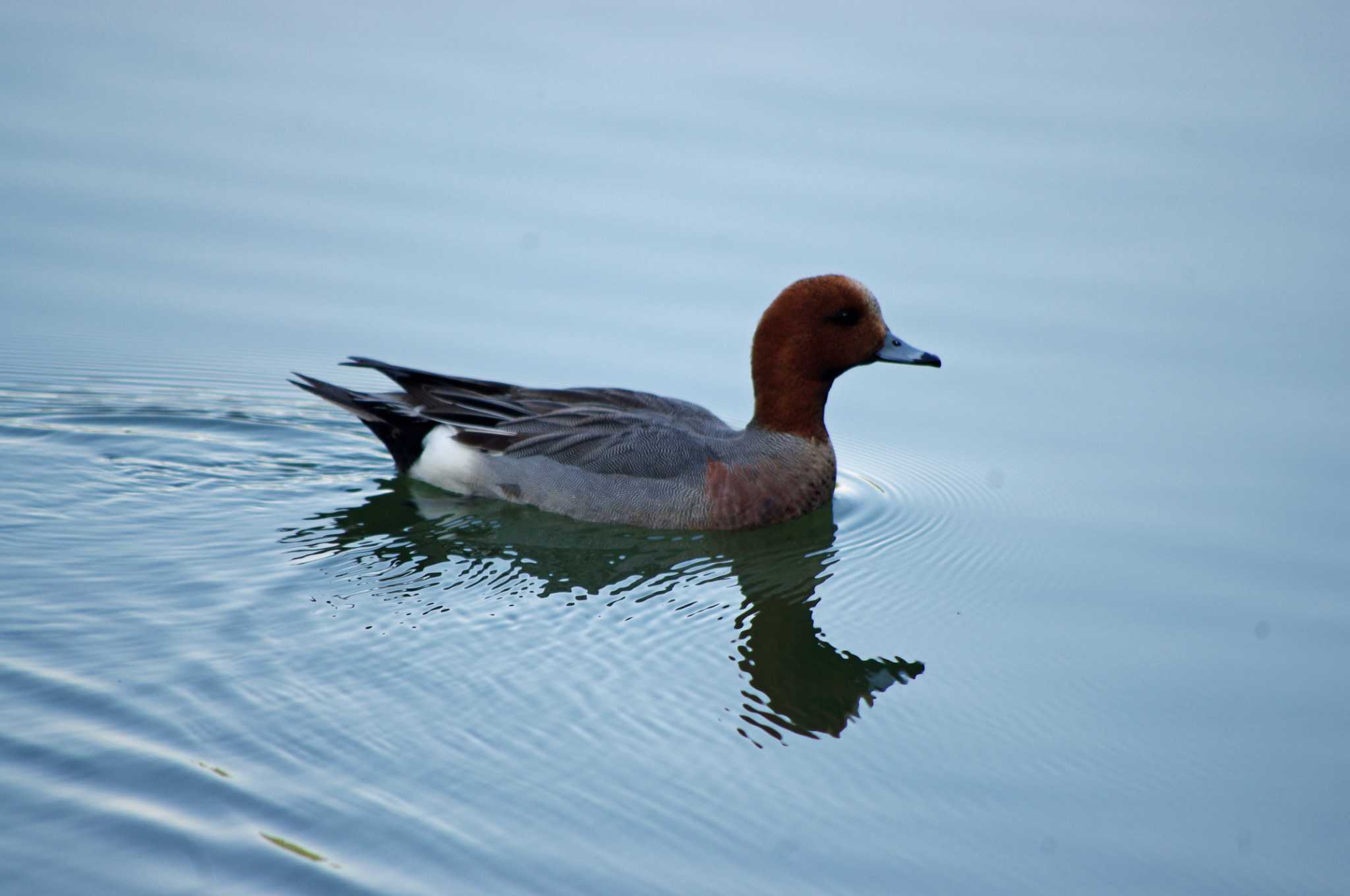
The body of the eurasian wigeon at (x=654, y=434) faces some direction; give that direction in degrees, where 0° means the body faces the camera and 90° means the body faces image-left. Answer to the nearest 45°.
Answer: approximately 270°
